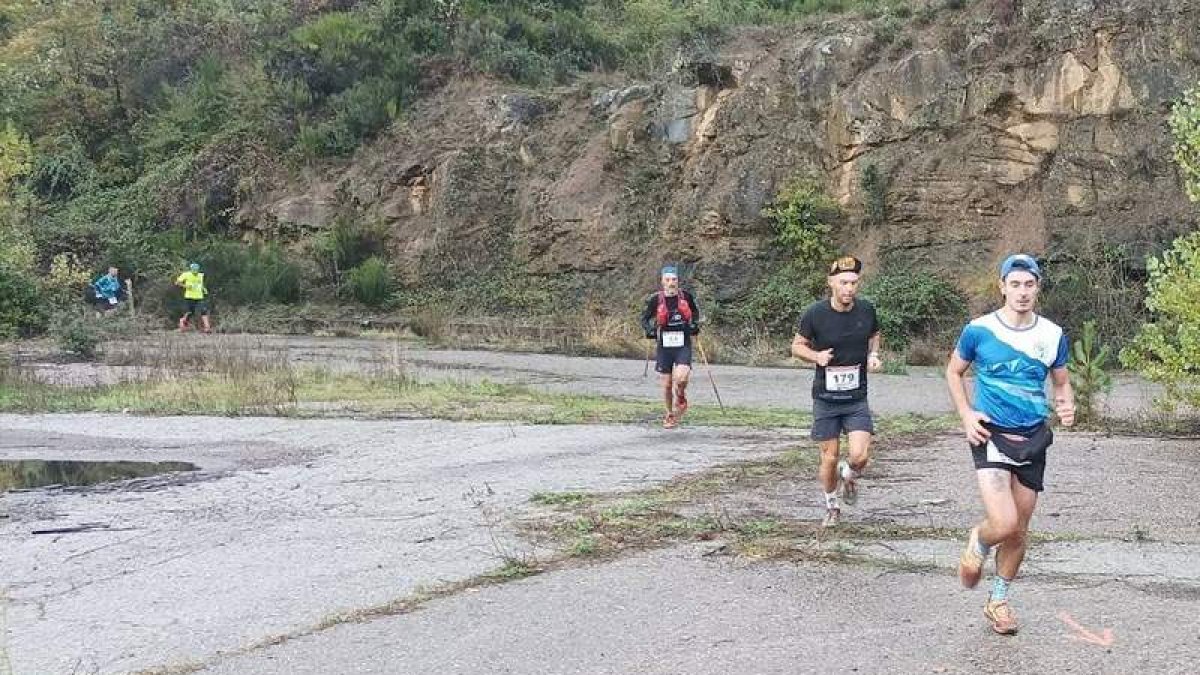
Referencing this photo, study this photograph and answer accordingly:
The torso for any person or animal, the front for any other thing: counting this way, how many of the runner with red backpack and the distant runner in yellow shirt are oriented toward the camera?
2

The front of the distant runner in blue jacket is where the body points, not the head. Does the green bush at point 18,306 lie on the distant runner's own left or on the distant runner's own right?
on the distant runner's own right

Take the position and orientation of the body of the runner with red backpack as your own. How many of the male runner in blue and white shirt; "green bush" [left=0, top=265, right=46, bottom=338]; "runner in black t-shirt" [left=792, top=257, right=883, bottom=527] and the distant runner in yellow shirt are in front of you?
2

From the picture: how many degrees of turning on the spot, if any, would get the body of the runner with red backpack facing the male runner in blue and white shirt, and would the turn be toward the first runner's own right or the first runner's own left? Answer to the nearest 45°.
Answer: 0° — they already face them

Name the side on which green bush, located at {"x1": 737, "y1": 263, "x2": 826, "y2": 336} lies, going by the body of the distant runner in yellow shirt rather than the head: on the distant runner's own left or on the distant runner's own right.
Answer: on the distant runner's own left

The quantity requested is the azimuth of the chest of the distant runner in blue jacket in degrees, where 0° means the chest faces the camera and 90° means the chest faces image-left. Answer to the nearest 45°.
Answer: approximately 315°

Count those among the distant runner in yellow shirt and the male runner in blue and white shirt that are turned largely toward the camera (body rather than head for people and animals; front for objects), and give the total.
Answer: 2

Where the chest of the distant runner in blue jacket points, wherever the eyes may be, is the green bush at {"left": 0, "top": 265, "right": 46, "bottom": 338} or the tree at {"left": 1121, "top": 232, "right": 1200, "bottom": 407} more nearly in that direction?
the tree

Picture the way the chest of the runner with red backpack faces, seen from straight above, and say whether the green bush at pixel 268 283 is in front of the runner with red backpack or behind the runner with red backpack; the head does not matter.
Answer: behind
